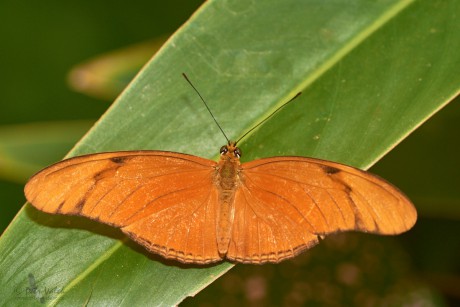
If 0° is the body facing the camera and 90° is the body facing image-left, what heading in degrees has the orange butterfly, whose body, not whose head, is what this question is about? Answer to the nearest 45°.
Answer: approximately 180°

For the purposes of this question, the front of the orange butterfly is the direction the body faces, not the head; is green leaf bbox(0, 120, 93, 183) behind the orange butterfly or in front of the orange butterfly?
in front
